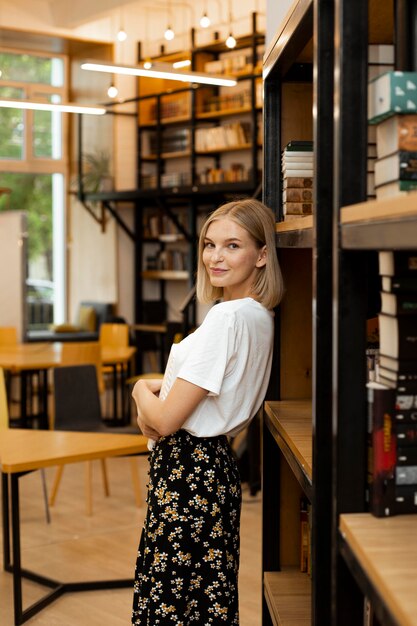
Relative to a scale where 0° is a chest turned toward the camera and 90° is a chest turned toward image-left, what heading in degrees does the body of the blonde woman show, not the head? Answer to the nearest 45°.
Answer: approximately 90°

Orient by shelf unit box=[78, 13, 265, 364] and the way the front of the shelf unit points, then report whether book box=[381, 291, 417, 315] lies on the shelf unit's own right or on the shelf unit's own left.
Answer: on the shelf unit's own left

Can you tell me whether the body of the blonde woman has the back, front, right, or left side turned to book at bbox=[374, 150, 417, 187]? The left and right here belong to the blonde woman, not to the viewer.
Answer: left

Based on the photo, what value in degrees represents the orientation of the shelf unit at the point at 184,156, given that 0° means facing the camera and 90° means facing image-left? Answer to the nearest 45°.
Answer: approximately 45°

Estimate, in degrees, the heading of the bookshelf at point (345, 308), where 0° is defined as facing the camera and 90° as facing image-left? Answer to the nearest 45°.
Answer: approximately 45°

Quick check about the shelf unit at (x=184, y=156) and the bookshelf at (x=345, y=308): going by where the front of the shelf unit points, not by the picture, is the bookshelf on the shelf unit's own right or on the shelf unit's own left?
on the shelf unit's own left

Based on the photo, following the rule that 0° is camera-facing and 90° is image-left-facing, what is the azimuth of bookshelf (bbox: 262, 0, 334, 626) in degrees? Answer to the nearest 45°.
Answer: approximately 45°
